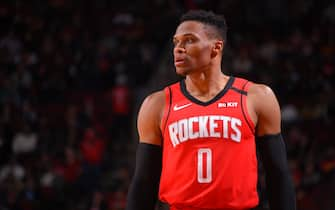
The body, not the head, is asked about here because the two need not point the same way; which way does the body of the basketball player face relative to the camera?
toward the camera
